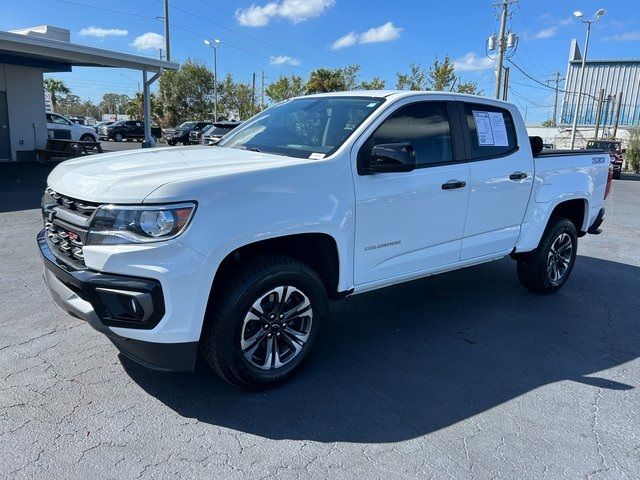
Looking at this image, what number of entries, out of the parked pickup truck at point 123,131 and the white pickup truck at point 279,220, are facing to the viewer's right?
0

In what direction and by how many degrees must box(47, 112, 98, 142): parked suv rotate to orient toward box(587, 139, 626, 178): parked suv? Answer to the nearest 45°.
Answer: approximately 45° to its right

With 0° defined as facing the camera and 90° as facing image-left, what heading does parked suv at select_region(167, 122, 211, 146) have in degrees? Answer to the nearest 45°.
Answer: approximately 45°

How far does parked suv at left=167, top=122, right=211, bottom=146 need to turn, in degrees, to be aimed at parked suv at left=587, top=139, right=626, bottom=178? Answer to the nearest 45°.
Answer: approximately 90° to its left

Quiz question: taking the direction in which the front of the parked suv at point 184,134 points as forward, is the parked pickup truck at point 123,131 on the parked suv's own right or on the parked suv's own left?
on the parked suv's own right

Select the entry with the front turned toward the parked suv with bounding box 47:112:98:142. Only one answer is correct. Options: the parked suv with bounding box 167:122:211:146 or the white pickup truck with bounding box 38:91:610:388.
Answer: the parked suv with bounding box 167:122:211:146

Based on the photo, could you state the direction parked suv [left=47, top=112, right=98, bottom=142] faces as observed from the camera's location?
facing to the right of the viewer

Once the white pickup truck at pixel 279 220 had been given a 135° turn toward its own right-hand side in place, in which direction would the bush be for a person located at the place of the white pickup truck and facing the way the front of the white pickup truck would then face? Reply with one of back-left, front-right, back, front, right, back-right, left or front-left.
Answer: front-right

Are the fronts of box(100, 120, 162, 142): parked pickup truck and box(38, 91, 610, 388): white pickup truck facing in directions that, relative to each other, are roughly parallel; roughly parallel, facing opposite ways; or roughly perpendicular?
roughly parallel

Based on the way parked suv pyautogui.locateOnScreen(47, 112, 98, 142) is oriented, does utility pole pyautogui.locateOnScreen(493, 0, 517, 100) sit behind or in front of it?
in front

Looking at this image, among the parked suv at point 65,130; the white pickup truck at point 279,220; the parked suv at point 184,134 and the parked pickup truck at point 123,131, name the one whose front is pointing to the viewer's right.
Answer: the parked suv at point 65,130

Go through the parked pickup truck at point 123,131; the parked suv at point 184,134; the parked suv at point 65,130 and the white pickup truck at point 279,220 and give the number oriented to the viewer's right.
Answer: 1

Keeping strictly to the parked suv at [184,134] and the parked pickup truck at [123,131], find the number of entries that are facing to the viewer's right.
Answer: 0

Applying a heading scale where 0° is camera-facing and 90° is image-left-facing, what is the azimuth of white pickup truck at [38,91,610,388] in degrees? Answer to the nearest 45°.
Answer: approximately 45°

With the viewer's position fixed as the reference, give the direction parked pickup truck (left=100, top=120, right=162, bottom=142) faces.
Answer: facing the viewer and to the left of the viewer

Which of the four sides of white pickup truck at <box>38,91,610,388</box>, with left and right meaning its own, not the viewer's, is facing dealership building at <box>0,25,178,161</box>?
right
